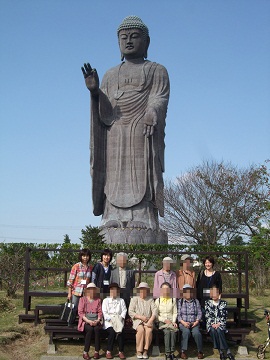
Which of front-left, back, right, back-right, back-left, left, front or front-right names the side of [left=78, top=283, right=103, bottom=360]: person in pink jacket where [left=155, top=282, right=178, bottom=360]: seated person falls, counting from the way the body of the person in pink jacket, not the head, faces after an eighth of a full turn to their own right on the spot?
back-left

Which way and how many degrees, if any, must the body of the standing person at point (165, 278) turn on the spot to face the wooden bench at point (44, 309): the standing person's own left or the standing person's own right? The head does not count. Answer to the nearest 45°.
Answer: approximately 90° to the standing person's own right

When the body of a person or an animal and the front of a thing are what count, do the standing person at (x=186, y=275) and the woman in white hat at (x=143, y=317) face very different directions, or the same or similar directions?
same or similar directions

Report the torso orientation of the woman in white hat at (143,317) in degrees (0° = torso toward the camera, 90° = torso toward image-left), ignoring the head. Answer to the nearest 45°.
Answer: approximately 0°

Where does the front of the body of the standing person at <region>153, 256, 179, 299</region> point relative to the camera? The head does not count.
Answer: toward the camera

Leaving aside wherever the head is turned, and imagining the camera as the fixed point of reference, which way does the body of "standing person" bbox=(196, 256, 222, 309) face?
toward the camera

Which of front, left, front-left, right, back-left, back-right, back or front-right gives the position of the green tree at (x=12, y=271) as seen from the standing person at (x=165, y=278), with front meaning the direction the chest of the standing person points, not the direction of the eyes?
back-right

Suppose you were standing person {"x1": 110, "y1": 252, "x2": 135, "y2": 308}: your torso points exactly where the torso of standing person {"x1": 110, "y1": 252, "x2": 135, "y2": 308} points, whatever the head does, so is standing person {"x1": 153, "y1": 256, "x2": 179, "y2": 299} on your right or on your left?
on your left

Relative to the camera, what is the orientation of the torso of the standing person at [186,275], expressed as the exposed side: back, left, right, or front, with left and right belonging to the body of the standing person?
front

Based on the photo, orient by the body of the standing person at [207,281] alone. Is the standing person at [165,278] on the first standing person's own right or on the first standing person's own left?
on the first standing person's own right

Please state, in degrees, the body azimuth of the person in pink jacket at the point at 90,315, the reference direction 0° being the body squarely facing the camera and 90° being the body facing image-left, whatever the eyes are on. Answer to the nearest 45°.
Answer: approximately 0°
